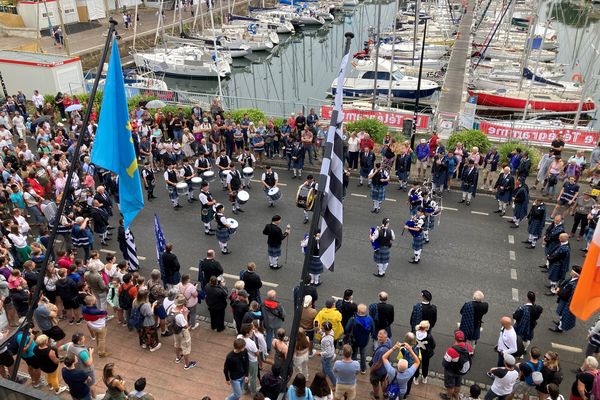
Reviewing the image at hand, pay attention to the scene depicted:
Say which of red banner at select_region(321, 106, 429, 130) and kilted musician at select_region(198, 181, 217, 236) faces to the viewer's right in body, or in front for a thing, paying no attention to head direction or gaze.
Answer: the kilted musician

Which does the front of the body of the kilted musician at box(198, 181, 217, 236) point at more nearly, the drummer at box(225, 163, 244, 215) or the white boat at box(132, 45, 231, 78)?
the drummer

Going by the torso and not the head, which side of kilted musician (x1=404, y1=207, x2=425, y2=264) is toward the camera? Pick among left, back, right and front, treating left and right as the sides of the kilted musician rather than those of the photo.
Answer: left

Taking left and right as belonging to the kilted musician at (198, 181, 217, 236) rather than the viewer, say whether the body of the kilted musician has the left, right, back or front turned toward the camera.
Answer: right

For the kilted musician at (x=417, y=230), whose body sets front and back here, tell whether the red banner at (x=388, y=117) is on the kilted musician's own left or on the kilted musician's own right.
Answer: on the kilted musician's own right

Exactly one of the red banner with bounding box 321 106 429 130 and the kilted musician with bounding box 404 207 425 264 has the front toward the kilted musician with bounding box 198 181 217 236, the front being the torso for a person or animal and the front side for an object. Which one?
the kilted musician with bounding box 404 207 425 264
